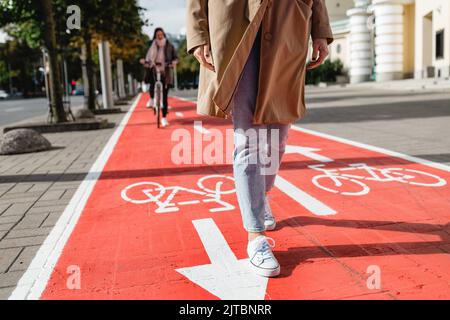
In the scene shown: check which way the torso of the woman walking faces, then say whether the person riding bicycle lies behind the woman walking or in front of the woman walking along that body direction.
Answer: behind

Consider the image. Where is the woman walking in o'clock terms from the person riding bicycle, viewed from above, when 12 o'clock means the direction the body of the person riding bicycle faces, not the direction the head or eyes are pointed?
The woman walking is roughly at 12 o'clock from the person riding bicycle.

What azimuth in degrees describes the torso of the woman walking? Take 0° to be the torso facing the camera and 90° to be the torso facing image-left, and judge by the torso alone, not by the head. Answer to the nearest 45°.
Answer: approximately 0°

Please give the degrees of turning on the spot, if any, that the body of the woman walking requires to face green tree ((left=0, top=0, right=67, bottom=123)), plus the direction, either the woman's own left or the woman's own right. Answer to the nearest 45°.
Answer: approximately 135° to the woman's own right

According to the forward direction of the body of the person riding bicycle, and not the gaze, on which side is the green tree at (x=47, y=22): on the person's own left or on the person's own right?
on the person's own right

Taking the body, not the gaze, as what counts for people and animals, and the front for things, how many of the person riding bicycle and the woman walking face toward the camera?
2

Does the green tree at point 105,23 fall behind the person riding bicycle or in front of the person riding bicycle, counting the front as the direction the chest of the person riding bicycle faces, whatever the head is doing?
behind

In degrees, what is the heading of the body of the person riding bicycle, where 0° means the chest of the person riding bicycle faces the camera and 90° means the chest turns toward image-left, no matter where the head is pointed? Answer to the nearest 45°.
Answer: approximately 0°

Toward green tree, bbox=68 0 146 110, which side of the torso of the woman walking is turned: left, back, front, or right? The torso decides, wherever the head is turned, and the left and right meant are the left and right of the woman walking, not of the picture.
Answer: back
